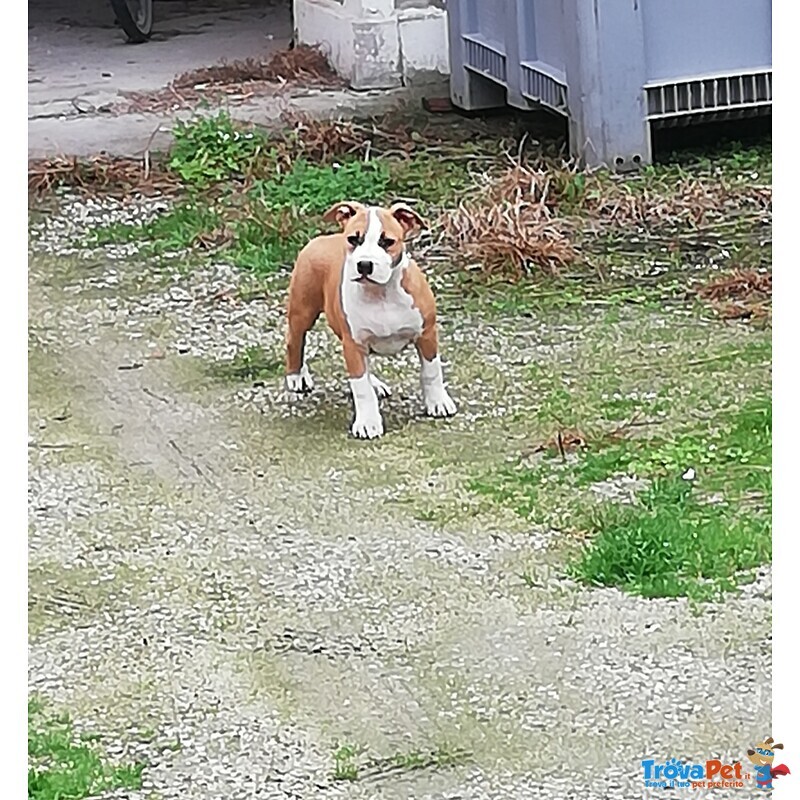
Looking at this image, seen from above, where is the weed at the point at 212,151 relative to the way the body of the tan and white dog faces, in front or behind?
behind

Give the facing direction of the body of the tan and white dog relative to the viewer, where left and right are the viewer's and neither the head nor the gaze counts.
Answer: facing the viewer and to the right of the viewer
